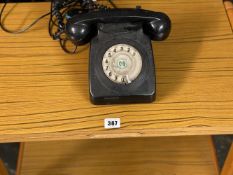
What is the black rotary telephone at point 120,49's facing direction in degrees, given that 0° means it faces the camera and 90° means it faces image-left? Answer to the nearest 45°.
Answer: approximately 0°
